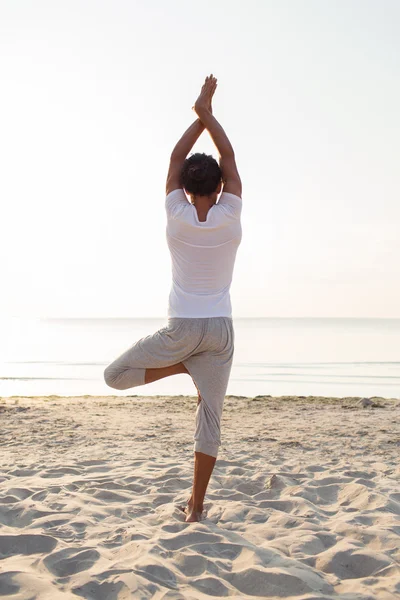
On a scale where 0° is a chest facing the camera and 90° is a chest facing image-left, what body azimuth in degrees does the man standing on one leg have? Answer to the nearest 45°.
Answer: approximately 180°

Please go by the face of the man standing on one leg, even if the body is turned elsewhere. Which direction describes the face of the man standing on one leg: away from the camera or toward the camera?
away from the camera
